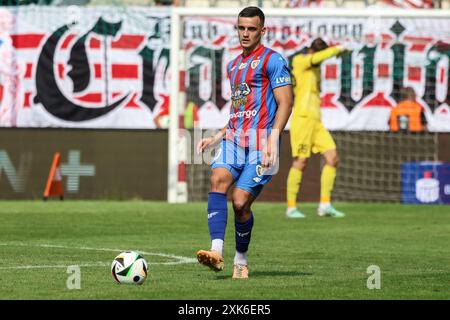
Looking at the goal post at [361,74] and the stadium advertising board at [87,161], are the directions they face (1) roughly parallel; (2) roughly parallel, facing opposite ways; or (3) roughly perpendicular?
roughly parallel

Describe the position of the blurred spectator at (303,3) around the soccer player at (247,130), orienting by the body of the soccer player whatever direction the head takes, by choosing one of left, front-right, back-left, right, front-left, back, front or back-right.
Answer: back-right

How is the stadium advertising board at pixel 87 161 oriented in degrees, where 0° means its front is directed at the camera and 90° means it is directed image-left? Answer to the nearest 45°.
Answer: approximately 0°

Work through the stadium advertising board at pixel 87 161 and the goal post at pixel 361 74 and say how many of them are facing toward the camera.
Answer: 2

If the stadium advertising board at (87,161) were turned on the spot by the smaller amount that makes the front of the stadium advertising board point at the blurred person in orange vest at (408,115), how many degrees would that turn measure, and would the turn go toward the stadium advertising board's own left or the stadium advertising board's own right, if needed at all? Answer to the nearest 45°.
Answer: approximately 90° to the stadium advertising board's own left

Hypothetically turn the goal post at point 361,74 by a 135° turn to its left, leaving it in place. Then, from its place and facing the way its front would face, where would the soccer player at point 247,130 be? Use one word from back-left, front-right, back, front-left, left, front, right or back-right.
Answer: back-right

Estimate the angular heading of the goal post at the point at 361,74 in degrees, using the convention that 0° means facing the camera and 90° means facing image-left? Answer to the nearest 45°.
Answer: approximately 0°

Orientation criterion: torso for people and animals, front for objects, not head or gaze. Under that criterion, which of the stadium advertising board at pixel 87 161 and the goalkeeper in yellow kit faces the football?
the stadium advertising board

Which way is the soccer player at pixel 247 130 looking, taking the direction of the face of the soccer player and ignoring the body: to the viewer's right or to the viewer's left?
to the viewer's left
